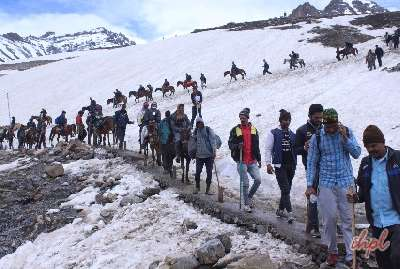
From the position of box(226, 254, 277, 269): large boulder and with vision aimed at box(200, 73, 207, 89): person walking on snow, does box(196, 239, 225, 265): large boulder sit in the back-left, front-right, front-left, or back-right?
front-left

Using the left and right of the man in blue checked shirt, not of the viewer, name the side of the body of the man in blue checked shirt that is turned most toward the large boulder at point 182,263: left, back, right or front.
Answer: right

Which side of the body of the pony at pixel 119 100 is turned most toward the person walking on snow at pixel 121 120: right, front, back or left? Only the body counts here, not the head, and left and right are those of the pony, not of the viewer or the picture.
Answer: left

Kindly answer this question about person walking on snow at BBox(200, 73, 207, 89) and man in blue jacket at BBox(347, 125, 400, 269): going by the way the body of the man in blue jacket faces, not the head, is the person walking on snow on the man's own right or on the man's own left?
on the man's own right

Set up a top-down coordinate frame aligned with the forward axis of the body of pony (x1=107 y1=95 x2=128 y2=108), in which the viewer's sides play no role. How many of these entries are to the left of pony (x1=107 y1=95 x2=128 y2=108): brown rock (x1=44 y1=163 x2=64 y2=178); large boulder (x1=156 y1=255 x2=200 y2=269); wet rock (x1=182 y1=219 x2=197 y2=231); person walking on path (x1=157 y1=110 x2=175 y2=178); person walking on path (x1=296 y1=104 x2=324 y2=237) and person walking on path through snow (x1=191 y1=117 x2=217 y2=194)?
6

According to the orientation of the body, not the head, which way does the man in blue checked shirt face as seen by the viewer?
toward the camera

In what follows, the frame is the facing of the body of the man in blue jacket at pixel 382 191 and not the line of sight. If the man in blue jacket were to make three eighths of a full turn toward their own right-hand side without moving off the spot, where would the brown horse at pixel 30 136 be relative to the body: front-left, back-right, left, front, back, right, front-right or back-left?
front-left

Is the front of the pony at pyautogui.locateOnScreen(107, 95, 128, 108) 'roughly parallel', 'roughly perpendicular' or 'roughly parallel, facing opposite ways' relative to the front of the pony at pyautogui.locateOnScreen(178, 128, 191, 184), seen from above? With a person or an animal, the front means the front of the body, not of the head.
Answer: roughly perpendicular

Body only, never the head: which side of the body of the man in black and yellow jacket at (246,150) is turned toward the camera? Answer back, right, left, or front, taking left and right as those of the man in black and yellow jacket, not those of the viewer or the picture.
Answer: front

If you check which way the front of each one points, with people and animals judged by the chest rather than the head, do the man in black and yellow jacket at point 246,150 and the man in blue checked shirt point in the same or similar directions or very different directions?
same or similar directions

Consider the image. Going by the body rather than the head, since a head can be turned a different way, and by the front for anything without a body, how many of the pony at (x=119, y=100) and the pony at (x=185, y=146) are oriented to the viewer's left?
1

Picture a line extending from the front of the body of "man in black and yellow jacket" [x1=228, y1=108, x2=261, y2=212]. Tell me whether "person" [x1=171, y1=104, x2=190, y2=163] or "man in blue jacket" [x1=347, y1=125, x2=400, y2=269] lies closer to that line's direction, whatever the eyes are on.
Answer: the man in blue jacket

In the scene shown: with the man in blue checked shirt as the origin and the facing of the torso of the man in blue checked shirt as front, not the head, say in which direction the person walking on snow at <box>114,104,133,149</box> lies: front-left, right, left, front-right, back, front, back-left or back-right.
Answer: back-right

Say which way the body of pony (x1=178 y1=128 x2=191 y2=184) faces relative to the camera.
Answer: toward the camera

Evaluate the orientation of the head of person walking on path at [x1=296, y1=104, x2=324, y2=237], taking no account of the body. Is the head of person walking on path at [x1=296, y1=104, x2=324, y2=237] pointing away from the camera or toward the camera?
toward the camera

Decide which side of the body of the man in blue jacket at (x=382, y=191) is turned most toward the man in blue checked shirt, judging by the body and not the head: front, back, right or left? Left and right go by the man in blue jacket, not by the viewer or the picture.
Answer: right

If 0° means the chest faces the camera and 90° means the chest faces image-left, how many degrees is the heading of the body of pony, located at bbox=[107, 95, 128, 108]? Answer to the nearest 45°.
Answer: approximately 90°

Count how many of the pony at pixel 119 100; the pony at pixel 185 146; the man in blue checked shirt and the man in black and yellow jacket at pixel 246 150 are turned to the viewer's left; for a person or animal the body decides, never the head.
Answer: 1
